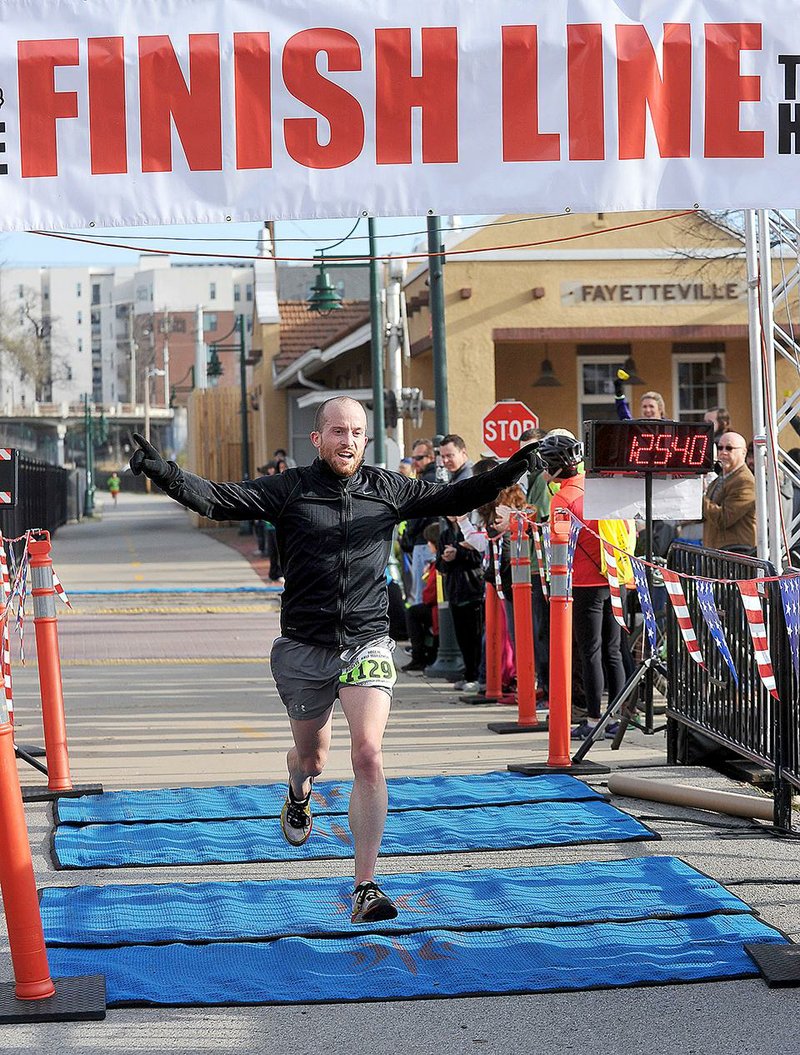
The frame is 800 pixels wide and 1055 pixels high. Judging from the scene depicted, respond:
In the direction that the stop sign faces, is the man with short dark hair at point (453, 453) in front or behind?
in front

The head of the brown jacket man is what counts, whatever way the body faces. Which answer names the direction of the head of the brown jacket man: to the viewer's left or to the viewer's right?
to the viewer's left

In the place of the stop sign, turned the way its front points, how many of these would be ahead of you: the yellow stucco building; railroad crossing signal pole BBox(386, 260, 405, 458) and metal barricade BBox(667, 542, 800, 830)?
1

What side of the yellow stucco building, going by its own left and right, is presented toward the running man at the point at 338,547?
front

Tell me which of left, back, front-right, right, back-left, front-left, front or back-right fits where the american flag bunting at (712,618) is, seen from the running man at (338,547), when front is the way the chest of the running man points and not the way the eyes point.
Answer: back-left

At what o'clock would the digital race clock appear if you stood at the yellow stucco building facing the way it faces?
The digital race clock is roughly at 12 o'clock from the yellow stucco building.

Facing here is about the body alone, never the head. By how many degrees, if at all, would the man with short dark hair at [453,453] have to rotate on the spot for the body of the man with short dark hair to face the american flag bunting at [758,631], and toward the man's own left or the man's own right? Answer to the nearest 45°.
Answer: approximately 45° to the man's own left

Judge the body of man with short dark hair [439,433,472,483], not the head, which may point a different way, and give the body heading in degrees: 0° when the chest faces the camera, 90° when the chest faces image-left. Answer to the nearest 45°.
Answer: approximately 45°

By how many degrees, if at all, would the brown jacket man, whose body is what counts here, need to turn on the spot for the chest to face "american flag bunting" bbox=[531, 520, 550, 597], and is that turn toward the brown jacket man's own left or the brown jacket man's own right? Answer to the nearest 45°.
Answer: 0° — they already face it

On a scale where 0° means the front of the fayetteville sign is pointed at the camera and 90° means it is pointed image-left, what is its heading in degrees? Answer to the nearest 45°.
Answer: approximately 0°
